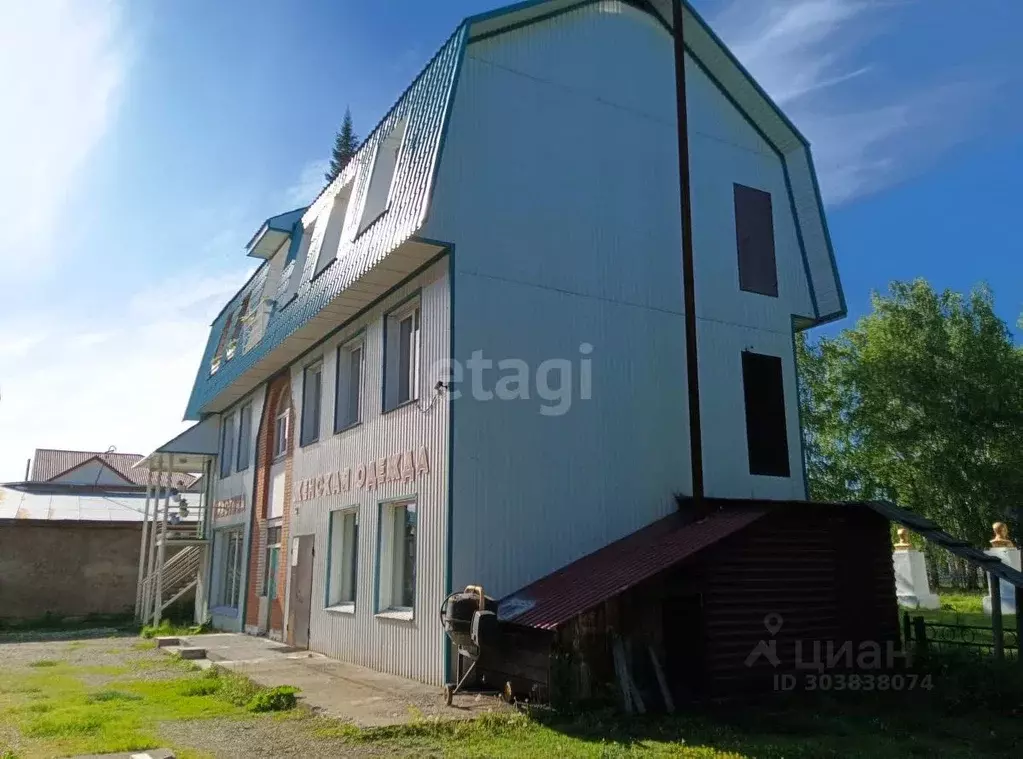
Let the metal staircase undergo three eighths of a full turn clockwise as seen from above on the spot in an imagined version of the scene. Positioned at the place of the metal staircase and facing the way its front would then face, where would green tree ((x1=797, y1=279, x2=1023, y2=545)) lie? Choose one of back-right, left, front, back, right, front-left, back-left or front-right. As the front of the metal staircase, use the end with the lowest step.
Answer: front-right

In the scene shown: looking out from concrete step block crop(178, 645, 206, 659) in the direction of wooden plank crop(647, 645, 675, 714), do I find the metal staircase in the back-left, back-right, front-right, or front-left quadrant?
back-left

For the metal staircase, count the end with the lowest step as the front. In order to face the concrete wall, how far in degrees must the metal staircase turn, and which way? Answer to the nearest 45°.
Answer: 0° — it already faces it

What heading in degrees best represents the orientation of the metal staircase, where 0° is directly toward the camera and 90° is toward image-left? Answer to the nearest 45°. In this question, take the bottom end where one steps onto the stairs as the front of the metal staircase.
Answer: approximately 90°

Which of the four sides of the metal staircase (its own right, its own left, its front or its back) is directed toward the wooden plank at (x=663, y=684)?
left

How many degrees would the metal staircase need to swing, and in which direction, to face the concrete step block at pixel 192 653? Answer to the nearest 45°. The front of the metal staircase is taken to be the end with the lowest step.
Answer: approximately 90° to its left
